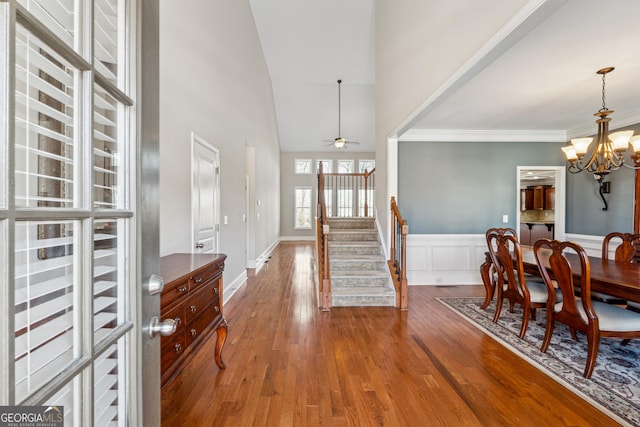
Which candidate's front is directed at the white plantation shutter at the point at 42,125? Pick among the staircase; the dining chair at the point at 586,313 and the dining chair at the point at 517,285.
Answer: the staircase

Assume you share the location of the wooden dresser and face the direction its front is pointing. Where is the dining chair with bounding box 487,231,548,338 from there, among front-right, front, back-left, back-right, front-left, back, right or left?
front-left

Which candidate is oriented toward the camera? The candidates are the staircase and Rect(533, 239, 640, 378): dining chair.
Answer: the staircase

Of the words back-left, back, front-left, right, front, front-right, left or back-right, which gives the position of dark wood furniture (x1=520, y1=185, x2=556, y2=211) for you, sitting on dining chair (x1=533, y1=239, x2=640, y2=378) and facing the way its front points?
front-left

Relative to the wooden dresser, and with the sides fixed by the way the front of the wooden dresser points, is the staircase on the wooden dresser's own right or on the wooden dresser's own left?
on the wooden dresser's own left

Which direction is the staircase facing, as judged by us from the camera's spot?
facing the viewer

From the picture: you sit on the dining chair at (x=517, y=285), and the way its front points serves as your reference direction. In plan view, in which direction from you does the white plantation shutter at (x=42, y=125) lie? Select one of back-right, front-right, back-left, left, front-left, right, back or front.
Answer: back-right

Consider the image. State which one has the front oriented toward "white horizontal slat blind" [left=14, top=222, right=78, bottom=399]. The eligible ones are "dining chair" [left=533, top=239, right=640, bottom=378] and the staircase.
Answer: the staircase

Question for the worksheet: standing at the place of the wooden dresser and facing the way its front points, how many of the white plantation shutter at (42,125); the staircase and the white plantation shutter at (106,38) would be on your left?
1

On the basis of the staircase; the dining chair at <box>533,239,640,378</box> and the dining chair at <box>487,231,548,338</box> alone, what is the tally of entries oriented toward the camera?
1

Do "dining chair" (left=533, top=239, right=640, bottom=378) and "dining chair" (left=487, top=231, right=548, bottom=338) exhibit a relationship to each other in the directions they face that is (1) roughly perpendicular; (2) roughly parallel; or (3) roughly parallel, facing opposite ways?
roughly parallel

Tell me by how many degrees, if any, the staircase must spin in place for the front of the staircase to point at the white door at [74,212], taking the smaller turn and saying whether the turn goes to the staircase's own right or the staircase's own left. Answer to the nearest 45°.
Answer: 0° — it already faces it

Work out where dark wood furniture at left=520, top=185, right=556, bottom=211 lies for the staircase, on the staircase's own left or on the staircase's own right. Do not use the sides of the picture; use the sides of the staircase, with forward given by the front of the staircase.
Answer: on the staircase's own left

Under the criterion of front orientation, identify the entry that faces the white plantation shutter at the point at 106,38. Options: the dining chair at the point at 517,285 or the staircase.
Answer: the staircase

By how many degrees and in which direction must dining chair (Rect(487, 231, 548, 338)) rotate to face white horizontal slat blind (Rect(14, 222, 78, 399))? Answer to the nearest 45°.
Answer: approximately 135° to its right

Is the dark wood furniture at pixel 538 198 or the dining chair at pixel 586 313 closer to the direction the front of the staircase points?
the dining chair

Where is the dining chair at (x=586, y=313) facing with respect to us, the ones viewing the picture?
facing away from the viewer and to the right of the viewer

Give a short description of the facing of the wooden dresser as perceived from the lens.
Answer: facing the viewer and to the right of the viewer
